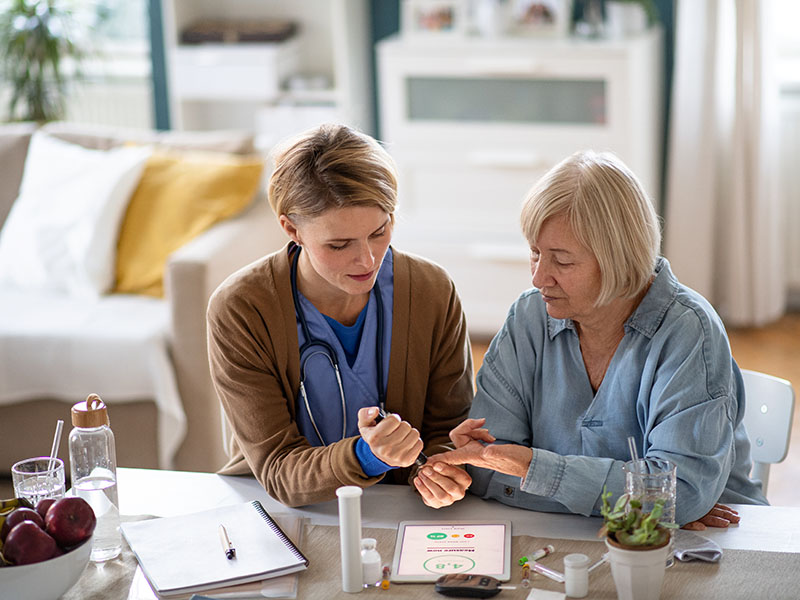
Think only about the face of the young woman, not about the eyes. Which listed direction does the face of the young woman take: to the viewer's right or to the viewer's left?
to the viewer's right

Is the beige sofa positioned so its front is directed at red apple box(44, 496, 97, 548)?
yes

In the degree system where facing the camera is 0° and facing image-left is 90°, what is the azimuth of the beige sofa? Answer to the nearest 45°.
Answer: approximately 0°

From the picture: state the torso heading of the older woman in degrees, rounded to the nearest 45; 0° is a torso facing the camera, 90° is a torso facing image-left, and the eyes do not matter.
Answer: approximately 45°

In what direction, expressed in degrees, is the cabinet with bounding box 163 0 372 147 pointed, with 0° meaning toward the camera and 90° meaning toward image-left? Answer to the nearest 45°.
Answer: approximately 0°

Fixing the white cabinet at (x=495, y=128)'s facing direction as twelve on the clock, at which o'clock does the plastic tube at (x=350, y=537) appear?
The plastic tube is roughly at 12 o'clock from the white cabinet.

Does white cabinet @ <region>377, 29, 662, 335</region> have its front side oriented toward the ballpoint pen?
yes

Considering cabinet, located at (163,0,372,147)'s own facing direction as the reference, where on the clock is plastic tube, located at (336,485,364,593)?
The plastic tube is roughly at 12 o'clock from the cabinet.

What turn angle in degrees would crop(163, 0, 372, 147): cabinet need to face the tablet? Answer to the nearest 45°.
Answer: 0° — it already faces it
